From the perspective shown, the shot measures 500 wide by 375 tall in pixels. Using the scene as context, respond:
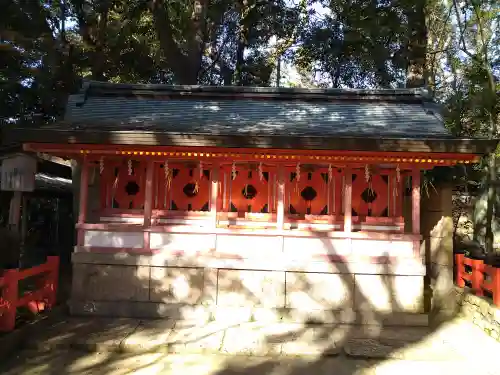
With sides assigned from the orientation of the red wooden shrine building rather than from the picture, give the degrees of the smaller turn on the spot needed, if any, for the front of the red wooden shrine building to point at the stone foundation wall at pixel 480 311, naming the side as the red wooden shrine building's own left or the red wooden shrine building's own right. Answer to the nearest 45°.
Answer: approximately 90° to the red wooden shrine building's own left

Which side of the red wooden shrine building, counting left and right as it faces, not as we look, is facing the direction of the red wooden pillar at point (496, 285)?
left

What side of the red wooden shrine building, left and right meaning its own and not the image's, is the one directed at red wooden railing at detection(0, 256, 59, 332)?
right

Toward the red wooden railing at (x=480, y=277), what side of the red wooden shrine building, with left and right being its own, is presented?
left

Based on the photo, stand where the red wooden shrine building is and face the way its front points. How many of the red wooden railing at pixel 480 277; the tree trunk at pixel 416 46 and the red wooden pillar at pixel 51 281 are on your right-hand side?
1

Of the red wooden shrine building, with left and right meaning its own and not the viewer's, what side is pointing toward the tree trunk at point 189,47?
back

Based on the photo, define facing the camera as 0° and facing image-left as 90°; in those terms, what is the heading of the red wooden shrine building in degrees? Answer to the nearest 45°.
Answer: approximately 0°

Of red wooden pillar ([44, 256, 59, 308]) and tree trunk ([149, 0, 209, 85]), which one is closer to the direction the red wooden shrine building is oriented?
the red wooden pillar

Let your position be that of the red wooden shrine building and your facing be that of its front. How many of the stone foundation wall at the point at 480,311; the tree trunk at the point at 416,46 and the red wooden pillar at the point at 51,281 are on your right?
1

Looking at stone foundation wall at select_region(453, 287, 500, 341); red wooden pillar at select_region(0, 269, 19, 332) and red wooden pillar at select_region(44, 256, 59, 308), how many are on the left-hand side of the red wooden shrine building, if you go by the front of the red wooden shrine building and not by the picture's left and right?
1

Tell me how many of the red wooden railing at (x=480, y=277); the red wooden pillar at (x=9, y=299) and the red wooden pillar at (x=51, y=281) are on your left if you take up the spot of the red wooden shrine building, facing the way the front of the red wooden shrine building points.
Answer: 1

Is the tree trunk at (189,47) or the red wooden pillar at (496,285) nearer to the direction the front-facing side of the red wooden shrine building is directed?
the red wooden pillar

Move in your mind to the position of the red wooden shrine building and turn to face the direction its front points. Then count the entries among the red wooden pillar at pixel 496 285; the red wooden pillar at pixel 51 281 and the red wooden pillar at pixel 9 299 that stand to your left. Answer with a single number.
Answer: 1

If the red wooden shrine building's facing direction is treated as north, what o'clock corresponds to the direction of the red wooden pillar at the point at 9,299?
The red wooden pillar is roughly at 2 o'clock from the red wooden shrine building.

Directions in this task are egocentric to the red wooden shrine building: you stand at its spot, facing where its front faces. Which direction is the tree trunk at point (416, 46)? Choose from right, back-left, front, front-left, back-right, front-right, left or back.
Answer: back-left
